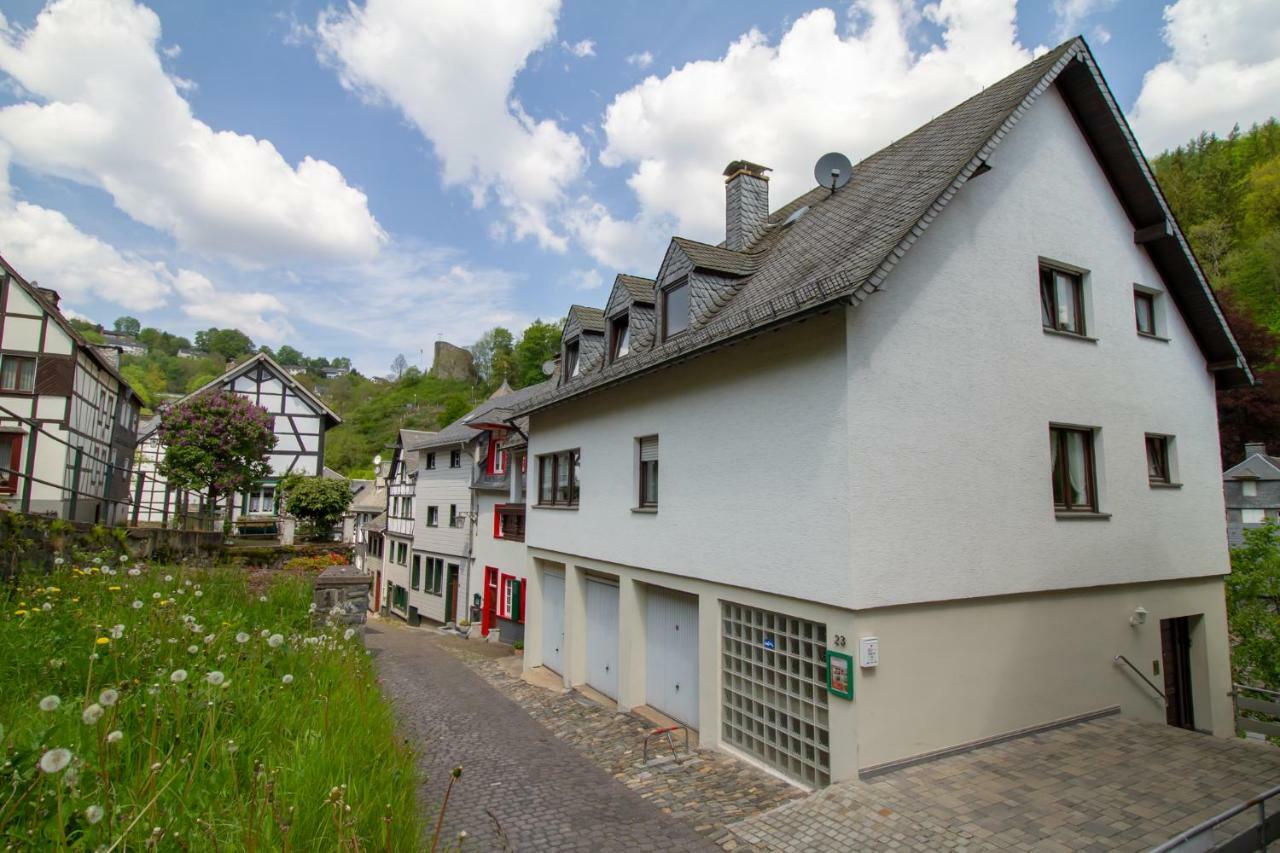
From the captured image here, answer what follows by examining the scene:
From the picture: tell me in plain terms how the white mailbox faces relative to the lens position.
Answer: facing the viewer and to the right of the viewer

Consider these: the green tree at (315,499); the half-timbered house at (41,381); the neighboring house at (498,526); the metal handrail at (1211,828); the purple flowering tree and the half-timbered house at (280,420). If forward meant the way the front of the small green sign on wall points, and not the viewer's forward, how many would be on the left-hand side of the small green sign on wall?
1

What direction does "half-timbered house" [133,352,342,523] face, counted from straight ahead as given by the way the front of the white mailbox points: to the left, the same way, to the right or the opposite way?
the same way

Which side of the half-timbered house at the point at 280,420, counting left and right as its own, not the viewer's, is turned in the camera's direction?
front

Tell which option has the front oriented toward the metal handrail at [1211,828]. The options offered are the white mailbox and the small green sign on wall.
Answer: the white mailbox

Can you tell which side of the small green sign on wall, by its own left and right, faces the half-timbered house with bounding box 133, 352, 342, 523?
right

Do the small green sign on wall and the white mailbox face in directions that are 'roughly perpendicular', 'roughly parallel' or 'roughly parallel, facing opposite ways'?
roughly perpendicular

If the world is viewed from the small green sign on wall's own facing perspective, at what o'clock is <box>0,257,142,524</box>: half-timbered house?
The half-timbered house is roughly at 2 o'clock from the small green sign on wall.

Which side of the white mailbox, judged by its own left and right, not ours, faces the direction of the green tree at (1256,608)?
left

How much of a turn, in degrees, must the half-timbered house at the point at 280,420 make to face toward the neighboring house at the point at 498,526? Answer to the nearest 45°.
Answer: approximately 45° to its left

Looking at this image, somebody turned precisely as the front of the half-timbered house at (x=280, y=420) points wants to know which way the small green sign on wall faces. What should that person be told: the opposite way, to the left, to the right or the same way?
to the right

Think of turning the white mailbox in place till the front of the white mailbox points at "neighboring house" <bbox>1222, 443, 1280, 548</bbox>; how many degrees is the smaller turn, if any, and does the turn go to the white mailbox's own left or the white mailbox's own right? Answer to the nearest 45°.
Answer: approximately 90° to the white mailbox's own left

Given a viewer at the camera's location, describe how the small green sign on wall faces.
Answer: facing the viewer and to the left of the viewer
